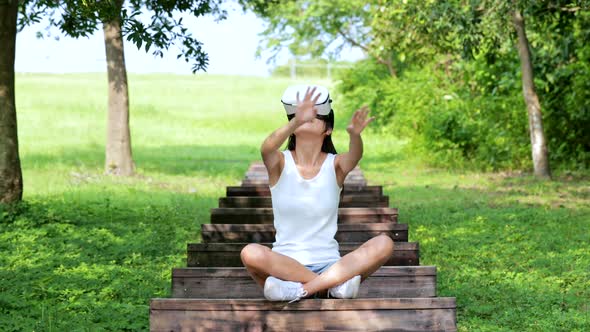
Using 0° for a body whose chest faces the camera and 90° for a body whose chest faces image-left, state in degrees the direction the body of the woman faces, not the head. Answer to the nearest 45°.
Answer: approximately 0°

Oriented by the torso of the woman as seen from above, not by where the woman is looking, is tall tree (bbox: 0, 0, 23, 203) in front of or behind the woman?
behind
